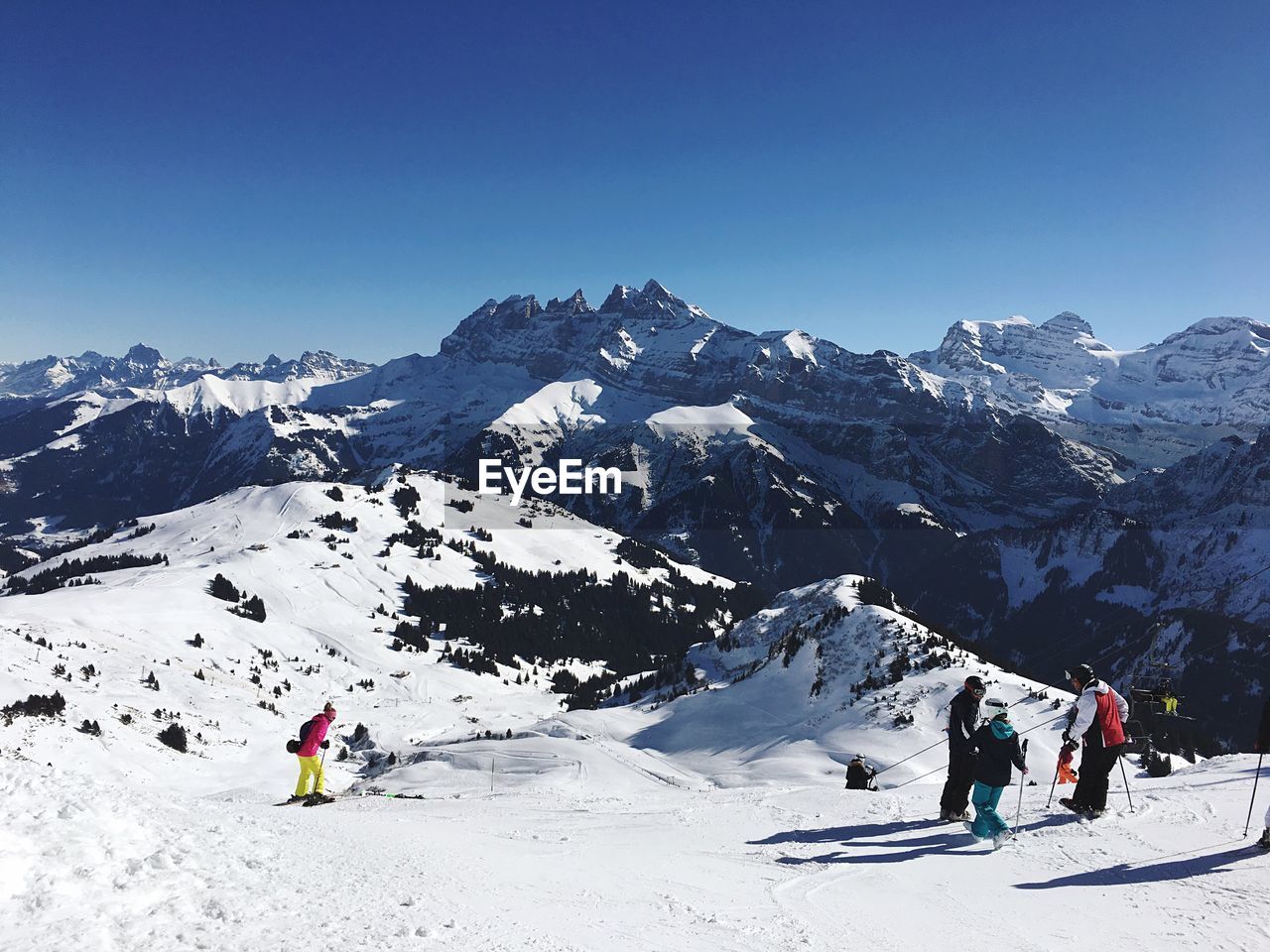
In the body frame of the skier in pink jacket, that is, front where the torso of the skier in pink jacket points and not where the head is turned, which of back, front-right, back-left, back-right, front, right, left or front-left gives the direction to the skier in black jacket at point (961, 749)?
front-right

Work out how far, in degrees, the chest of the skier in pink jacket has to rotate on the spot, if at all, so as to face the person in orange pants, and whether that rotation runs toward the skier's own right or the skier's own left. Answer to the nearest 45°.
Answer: approximately 45° to the skier's own right

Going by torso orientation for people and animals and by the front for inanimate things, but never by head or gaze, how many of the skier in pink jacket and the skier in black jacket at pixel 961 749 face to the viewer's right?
2

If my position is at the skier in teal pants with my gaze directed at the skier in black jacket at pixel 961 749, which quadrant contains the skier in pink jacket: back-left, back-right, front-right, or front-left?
front-left

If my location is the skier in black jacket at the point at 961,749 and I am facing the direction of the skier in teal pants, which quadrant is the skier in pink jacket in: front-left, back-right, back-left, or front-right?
back-right

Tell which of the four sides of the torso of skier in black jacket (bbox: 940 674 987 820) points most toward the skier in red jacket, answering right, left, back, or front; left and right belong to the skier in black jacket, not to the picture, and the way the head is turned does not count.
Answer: front

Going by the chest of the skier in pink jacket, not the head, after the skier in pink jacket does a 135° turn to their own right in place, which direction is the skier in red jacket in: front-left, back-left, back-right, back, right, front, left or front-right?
left

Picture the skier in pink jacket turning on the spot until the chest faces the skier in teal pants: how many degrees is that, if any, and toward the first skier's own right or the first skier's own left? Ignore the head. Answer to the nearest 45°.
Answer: approximately 45° to the first skier's own right

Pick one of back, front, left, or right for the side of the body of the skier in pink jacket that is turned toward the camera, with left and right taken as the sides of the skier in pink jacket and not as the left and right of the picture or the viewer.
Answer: right
